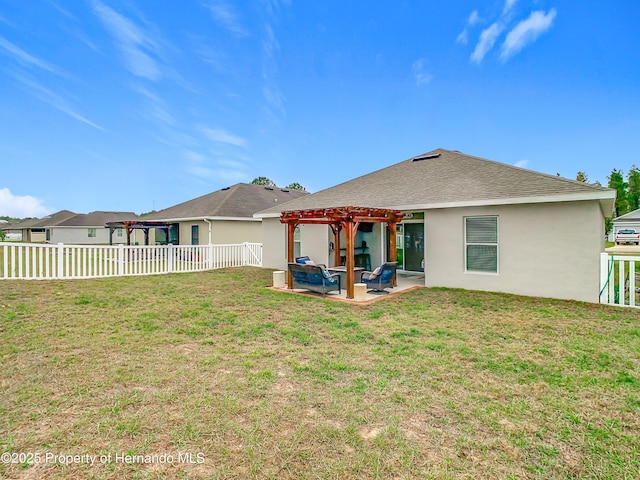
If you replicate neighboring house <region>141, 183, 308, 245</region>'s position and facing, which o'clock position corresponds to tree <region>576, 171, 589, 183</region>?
The tree is roughly at 1 o'clock from the neighboring house.

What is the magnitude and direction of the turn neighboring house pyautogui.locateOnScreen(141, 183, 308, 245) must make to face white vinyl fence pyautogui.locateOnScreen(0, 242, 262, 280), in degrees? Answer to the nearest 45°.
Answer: approximately 180°

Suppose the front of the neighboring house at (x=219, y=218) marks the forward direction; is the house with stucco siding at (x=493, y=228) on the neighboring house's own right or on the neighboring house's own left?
on the neighboring house's own right

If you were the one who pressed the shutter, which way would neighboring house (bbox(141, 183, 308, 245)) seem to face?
facing away from the viewer and to the right of the viewer

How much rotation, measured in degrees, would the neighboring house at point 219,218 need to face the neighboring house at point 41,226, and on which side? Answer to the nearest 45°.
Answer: approximately 90° to its left

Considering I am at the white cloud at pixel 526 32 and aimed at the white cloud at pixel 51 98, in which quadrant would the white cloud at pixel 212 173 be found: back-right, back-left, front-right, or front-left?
front-right

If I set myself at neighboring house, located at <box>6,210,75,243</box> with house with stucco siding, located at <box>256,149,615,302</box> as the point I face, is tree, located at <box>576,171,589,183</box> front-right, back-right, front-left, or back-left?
front-left
